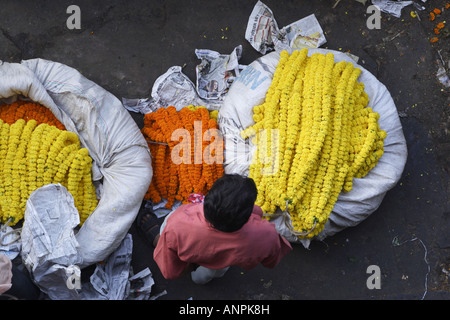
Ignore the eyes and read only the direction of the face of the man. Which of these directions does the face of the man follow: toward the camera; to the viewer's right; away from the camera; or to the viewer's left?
away from the camera

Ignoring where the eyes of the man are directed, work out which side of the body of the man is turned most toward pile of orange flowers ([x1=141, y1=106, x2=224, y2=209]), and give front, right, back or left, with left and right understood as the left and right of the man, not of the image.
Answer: front

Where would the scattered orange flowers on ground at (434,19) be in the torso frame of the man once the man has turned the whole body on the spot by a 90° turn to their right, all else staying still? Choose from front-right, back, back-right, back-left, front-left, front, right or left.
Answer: front-left

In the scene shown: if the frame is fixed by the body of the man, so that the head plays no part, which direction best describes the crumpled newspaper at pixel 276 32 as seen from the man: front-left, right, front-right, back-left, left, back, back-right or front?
front

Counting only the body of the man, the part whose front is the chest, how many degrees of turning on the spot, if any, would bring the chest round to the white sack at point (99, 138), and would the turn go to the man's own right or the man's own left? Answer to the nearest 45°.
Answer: approximately 45° to the man's own left

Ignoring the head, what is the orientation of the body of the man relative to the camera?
away from the camera

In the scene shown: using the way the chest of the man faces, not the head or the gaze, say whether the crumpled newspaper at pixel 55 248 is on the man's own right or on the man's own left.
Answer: on the man's own left

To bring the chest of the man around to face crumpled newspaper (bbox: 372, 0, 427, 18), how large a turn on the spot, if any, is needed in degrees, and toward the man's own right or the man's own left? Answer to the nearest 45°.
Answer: approximately 45° to the man's own right

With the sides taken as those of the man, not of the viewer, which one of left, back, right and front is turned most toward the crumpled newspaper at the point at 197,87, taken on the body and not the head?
front

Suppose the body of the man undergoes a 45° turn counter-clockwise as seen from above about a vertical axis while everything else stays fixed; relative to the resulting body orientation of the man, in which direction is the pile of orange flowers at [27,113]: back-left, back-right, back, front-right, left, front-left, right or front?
front
